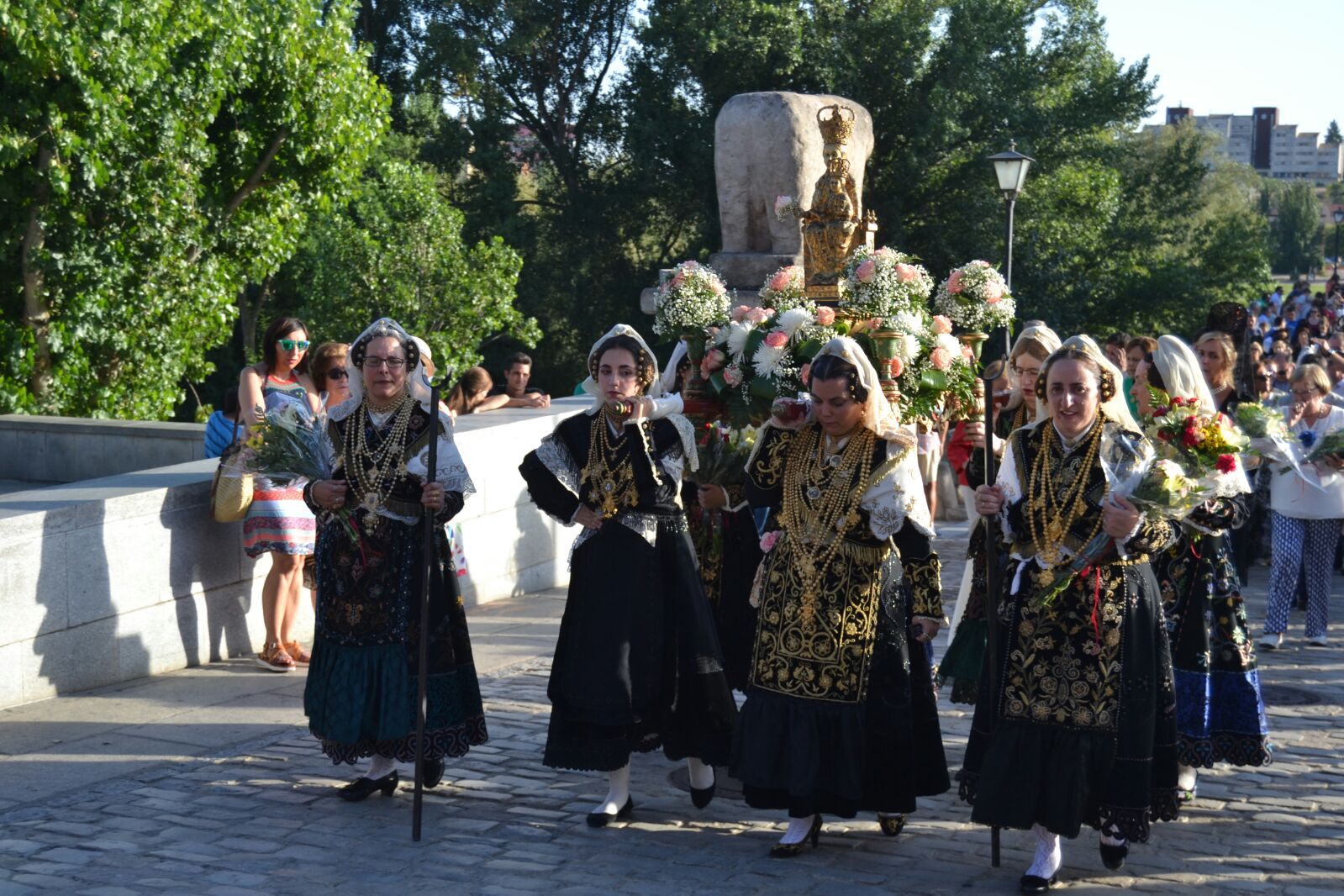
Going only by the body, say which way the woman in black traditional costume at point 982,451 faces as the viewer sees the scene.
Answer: toward the camera

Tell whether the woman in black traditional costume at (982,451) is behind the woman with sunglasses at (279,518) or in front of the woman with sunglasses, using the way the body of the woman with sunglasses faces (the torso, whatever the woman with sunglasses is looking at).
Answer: in front

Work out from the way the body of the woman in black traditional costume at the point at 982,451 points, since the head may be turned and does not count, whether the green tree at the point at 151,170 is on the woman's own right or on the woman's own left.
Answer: on the woman's own right

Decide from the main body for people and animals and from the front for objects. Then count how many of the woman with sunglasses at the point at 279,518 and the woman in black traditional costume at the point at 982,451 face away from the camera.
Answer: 0

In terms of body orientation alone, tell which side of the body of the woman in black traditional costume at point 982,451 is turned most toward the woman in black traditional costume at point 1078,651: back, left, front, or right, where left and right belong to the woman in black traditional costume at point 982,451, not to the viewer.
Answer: front

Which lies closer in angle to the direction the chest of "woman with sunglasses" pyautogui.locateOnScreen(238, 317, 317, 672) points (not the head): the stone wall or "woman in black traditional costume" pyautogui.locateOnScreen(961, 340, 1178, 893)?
the woman in black traditional costume

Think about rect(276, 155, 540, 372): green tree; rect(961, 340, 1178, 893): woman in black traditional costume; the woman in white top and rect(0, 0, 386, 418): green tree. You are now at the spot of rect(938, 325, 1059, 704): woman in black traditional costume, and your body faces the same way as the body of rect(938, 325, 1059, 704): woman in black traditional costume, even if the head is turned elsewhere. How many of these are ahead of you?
1

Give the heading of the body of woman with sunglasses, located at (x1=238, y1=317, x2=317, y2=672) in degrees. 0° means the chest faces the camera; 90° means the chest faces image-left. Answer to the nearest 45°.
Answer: approximately 315°
